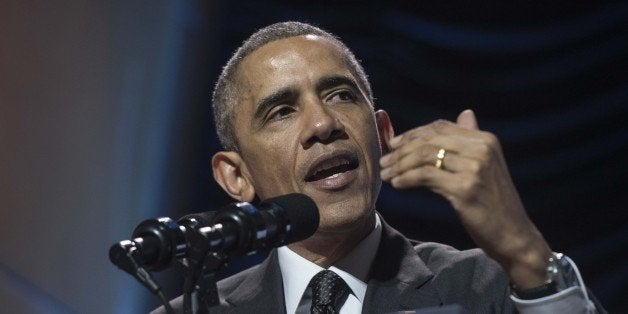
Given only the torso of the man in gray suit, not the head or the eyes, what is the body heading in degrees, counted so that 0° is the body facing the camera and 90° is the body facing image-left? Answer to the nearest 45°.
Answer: approximately 0°

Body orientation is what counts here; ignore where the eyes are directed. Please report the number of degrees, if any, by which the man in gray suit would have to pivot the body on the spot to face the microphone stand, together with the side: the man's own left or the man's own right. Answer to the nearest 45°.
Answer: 0° — they already face it

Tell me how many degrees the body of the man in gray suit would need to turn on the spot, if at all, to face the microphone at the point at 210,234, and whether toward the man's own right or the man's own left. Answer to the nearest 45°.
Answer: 0° — they already face it
